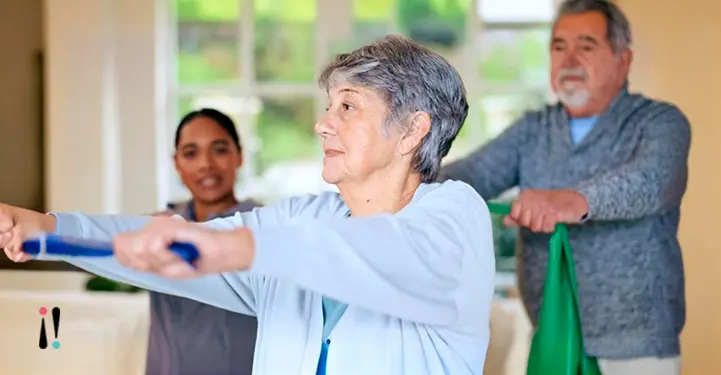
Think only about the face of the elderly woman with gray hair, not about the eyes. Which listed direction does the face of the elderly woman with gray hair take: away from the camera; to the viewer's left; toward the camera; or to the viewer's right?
to the viewer's left

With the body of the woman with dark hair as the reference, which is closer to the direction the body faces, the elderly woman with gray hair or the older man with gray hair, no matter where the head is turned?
the elderly woman with gray hair

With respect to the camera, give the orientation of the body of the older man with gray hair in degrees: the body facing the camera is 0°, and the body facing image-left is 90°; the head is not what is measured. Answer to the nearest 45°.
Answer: approximately 45°

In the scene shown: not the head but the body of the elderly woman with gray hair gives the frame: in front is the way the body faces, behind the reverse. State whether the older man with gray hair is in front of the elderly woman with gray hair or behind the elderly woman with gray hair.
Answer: behind

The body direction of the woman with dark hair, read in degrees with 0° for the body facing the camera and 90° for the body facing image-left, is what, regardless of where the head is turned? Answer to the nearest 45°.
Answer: approximately 0°

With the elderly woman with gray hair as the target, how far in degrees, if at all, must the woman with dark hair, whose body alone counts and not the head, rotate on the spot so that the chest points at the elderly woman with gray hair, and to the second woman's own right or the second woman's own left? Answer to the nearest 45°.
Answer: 0° — they already face them

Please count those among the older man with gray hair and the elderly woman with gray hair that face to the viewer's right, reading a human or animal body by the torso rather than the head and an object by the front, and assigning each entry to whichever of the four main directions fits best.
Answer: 0

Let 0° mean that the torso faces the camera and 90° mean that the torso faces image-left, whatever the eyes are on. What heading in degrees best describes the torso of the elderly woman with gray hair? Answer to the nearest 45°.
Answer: approximately 45°

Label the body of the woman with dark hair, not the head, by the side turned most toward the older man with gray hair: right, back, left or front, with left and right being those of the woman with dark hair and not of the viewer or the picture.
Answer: left
